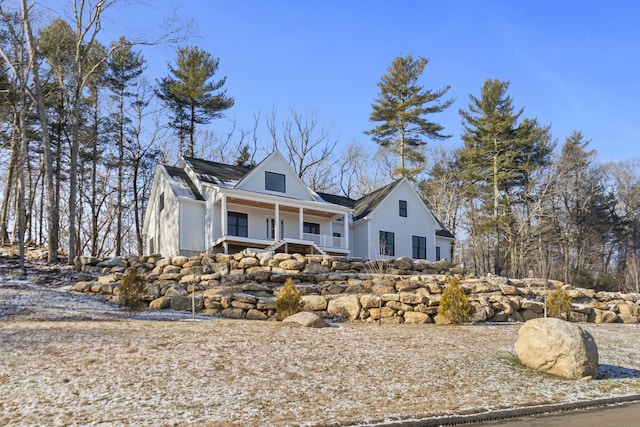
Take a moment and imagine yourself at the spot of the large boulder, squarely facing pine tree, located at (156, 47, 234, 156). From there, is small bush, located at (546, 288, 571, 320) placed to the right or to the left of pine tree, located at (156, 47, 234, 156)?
right

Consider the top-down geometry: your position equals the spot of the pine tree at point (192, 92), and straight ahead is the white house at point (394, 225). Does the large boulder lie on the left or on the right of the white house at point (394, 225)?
right

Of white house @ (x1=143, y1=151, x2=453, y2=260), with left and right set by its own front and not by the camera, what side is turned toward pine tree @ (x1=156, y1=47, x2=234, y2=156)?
back

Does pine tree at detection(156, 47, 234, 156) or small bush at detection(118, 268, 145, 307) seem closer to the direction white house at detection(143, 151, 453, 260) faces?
the small bush

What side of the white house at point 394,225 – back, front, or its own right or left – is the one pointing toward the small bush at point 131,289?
right

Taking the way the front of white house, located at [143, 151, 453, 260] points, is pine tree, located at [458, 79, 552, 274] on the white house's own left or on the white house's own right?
on the white house's own left

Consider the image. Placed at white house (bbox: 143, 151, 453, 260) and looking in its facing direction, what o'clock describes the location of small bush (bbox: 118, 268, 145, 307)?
The small bush is roughly at 2 o'clock from the white house.

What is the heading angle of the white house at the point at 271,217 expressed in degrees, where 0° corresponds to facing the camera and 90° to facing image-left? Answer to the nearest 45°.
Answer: approximately 315°
